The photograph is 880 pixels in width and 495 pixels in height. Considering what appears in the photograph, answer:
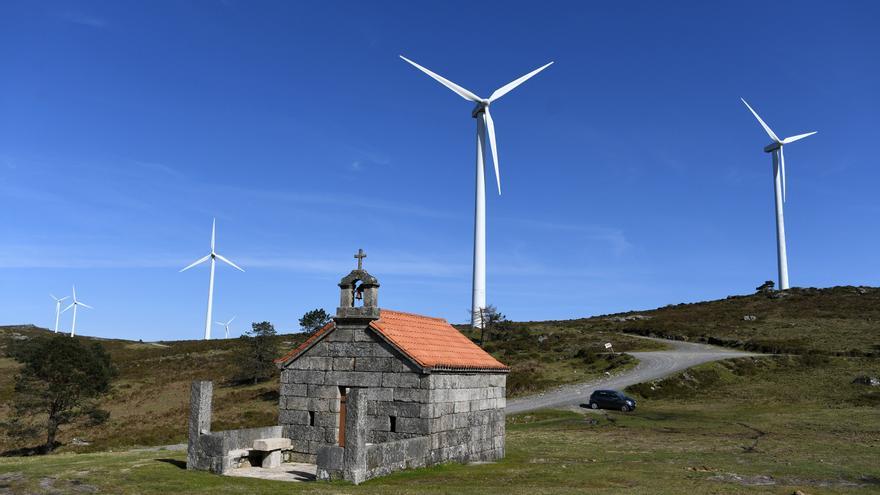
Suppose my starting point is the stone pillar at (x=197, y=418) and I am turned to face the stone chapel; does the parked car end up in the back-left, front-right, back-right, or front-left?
front-left

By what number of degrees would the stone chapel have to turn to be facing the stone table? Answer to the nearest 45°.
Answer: approximately 45° to its right

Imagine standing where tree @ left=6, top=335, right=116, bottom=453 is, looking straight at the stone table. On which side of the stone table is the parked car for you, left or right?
left

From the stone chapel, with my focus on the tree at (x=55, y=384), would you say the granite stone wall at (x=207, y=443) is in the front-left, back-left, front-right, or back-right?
front-left

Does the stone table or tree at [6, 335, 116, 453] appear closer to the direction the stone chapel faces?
the stone table

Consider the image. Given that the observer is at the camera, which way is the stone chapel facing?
facing the viewer and to the left of the viewer

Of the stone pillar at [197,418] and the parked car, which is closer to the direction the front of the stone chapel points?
the stone pillar

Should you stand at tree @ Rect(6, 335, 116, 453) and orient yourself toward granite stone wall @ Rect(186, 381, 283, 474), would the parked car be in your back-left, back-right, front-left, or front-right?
front-left

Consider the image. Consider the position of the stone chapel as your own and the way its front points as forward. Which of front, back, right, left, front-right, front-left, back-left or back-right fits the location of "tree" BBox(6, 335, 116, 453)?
right

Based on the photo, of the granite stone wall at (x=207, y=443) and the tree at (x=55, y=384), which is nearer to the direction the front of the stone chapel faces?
the granite stone wall

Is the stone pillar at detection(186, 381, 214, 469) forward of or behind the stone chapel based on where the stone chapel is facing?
forward

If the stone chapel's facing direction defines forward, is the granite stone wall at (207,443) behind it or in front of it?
in front
